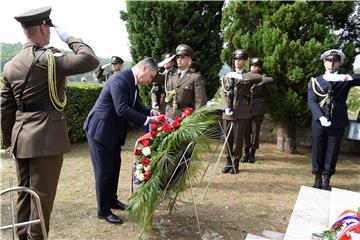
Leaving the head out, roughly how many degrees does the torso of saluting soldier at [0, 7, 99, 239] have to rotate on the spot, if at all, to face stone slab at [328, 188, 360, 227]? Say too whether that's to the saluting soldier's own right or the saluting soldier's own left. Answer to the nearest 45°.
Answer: approximately 45° to the saluting soldier's own right

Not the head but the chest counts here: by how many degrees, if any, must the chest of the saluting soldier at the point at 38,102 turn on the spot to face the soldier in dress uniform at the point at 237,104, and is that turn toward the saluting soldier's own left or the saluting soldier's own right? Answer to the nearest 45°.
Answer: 0° — they already face them

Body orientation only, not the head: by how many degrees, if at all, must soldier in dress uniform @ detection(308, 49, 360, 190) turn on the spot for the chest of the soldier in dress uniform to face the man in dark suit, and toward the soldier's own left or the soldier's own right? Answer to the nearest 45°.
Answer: approximately 45° to the soldier's own right

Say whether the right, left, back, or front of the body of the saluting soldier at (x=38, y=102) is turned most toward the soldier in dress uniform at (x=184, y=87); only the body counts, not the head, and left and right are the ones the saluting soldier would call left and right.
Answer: front

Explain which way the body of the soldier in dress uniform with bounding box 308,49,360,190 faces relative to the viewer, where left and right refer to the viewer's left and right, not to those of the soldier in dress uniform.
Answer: facing the viewer

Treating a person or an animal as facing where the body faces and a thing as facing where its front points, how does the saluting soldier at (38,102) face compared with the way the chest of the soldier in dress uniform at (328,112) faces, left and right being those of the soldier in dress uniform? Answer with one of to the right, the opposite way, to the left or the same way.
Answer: the opposite way

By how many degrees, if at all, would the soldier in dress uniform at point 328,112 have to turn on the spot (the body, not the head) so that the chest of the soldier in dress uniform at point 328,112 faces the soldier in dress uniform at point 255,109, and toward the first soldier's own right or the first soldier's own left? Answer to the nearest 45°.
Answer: approximately 135° to the first soldier's own right

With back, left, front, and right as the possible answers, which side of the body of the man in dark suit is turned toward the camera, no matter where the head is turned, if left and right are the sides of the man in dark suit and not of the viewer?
right

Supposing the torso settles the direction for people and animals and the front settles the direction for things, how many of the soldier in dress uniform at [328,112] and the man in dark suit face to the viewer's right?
1

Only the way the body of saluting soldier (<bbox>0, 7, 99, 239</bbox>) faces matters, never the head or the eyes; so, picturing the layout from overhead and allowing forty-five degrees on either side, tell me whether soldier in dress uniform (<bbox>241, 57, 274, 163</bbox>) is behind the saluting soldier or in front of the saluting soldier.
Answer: in front

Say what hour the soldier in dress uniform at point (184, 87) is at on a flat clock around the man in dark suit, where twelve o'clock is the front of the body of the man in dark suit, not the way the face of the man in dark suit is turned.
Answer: The soldier in dress uniform is roughly at 10 o'clock from the man in dark suit.

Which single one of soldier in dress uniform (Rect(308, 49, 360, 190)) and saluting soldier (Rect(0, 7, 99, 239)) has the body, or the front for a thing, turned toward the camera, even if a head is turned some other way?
the soldier in dress uniform
